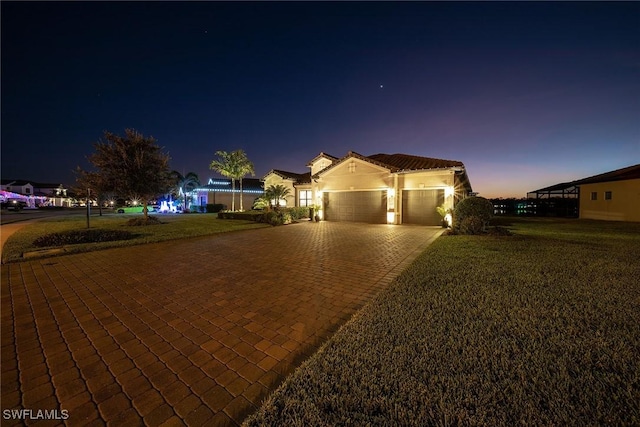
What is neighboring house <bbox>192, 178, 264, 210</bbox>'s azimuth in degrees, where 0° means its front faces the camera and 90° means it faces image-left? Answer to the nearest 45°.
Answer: approximately 45°

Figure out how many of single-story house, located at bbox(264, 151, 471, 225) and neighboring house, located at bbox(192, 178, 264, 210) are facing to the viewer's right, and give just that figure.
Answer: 0

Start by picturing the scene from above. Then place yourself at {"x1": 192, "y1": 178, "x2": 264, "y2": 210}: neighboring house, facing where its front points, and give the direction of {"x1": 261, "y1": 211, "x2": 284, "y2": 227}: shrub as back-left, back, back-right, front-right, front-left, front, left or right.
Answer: front-left

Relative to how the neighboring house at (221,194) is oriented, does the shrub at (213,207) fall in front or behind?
in front

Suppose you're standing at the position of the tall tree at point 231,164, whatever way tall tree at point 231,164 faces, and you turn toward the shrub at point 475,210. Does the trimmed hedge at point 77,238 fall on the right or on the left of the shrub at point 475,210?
right

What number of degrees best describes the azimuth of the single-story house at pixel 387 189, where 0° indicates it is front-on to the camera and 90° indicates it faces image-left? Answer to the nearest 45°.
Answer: approximately 0°

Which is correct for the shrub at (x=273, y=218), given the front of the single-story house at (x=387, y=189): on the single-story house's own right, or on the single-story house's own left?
on the single-story house's own right

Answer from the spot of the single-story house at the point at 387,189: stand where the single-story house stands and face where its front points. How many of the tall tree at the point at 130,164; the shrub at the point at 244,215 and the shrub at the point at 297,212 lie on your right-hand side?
3

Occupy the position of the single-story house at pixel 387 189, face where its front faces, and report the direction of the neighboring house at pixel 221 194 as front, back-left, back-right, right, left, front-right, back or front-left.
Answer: back-right

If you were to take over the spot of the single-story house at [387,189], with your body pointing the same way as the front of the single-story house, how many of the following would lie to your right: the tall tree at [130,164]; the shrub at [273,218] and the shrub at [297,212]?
3

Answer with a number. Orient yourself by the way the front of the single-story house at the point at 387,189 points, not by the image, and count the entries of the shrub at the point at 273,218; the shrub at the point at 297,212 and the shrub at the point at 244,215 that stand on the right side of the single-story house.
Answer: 3

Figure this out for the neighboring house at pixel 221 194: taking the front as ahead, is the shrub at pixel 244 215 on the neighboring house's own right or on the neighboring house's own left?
on the neighboring house's own left
